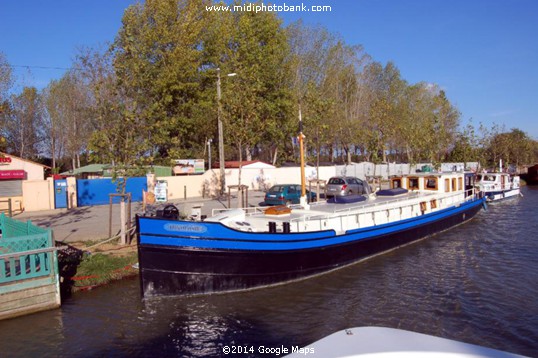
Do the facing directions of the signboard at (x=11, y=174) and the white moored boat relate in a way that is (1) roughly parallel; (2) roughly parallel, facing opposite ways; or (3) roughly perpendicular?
roughly perpendicular

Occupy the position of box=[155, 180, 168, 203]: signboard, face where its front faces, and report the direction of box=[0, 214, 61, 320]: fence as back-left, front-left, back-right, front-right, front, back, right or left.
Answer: front

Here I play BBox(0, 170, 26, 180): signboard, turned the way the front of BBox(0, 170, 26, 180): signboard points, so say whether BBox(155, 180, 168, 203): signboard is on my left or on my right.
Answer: on my left

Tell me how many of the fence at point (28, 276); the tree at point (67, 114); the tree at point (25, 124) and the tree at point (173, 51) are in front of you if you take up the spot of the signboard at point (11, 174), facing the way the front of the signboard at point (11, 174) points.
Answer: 1

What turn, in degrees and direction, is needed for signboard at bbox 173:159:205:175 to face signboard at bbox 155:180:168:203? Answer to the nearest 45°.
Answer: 0° — it already faces it

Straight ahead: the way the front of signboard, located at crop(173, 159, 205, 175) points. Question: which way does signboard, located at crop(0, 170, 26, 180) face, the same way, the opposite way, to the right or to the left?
the same way

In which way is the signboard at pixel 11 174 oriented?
toward the camera

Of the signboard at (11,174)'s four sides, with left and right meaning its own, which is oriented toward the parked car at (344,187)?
left

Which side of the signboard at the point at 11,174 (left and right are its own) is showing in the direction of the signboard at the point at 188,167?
left

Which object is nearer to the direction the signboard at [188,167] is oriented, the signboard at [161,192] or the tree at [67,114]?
the signboard

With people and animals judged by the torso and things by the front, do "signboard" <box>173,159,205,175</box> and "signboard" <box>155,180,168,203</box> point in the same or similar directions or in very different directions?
same or similar directions
